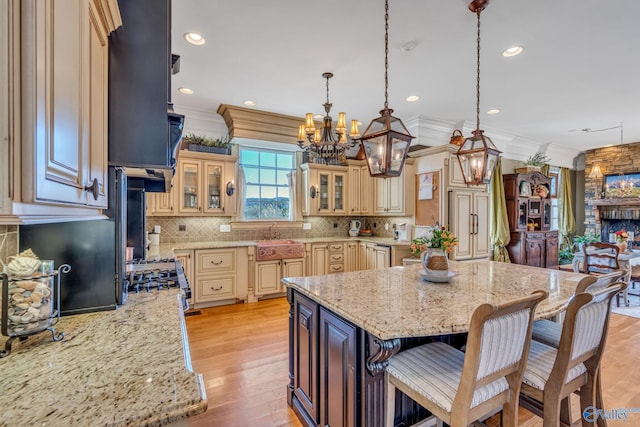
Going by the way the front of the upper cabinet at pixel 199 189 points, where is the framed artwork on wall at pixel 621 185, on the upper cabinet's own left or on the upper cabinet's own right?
on the upper cabinet's own left

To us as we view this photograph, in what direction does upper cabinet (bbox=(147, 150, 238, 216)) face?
facing the viewer

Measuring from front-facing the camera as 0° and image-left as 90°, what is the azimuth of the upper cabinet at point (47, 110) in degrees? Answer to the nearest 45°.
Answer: approximately 315°

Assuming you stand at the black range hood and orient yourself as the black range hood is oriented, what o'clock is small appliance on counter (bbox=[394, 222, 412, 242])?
The small appliance on counter is roughly at 11 o'clock from the black range hood.

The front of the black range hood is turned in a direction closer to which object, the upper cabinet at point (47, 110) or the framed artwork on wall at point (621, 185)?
the framed artwork on wall

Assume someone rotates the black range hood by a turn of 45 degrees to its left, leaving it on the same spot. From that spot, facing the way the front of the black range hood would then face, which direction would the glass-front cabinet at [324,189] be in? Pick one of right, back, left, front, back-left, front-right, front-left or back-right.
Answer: front

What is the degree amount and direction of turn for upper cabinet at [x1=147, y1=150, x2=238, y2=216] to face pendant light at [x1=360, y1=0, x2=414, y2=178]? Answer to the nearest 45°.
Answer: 0° — it already faces it

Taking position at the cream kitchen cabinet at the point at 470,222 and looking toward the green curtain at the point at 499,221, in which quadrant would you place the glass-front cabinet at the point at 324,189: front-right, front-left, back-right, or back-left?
back-left

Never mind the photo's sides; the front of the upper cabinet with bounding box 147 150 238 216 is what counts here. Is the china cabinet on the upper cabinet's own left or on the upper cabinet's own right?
on the upper cabinet's own left

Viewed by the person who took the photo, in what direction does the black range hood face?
facing to the right of the viewer

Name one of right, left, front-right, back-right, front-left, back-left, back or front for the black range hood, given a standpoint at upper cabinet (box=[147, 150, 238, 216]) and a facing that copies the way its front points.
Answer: front

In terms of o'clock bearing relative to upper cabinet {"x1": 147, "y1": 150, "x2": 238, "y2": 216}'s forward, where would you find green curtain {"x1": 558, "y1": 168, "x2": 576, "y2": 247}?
The green curtain is roughly at 9 o'clock from the upper cabinet.

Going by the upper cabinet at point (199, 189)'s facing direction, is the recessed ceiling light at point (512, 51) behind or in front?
in front
